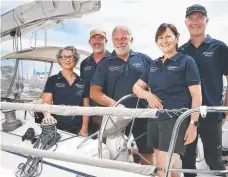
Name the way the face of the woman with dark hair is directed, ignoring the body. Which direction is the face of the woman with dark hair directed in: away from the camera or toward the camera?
toward the camera

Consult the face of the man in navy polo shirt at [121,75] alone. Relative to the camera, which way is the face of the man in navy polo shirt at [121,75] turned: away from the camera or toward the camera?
toward the camera

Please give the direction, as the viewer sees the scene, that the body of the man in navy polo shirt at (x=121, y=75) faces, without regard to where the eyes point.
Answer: toward the camera

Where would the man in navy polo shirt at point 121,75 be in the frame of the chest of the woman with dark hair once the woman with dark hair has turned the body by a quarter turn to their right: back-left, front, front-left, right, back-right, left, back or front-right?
front

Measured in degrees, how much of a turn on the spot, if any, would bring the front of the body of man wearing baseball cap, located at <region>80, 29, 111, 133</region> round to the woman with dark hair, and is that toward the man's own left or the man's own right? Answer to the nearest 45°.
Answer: approximately 45° to the man's own left

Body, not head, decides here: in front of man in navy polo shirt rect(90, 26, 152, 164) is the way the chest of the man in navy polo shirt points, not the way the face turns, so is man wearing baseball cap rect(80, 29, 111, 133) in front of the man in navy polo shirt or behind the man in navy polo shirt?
behind

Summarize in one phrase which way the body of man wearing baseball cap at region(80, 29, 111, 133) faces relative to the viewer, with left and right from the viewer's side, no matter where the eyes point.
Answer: facing the viewer

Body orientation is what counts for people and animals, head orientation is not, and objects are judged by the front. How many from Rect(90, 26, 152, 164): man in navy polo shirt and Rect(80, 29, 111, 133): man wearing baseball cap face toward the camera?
2

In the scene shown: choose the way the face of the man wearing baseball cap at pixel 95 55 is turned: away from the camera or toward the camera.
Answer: toward the camera

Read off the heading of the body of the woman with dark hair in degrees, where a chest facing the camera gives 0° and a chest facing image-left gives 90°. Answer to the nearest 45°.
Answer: approximately 45°

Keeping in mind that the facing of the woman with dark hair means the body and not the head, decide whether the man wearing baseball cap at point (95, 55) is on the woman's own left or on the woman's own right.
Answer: on the woman's own right

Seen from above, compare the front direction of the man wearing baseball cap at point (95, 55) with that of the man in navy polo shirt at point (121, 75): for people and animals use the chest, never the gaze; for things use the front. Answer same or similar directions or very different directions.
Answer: same or similar directions

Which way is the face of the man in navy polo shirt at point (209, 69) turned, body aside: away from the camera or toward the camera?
toward the camera
